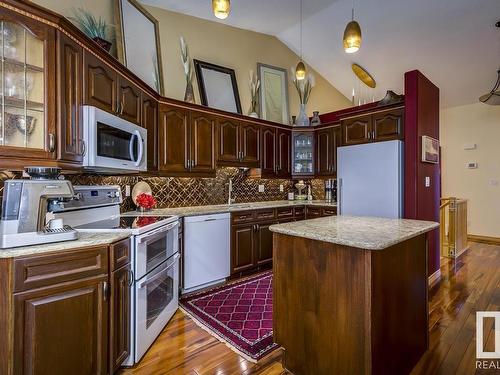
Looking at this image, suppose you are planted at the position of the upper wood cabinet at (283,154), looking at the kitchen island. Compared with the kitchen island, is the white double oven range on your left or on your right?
right

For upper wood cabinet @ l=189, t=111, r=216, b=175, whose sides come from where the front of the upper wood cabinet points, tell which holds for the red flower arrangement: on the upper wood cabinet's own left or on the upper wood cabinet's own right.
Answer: on the upper wood cabinet's own right

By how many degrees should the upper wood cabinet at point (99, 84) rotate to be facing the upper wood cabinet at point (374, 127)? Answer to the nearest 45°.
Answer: approximately 45° to its left

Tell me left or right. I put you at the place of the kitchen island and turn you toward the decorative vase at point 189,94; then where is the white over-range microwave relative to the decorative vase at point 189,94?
left

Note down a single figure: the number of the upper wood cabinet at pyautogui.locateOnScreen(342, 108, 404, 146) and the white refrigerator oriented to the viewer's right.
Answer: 0

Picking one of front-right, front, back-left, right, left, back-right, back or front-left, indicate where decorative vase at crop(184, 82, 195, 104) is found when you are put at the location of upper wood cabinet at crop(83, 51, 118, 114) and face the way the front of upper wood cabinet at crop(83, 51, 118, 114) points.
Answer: left

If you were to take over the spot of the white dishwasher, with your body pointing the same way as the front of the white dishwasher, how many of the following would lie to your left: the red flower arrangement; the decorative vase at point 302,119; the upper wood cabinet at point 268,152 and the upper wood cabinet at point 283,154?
3

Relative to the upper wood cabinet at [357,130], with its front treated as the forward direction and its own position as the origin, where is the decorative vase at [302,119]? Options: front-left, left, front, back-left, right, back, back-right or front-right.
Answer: right

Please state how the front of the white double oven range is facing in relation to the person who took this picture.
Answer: facing the viewer and to the right of the viewer

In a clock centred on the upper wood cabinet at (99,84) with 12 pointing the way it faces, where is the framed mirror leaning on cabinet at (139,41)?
The framed mirror leaning on cabinet is roughly at 8 o'clock from the upper wood cabinet.
